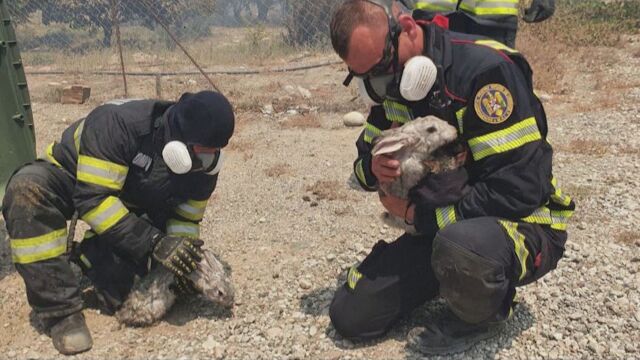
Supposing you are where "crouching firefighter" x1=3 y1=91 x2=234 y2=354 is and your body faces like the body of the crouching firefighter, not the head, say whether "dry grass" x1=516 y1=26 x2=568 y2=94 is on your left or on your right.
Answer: on your left

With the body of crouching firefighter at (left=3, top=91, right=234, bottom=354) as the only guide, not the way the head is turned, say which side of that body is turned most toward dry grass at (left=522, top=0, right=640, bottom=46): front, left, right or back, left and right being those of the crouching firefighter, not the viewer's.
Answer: left

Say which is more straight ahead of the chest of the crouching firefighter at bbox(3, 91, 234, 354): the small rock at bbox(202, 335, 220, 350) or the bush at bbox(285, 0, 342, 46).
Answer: the small rock

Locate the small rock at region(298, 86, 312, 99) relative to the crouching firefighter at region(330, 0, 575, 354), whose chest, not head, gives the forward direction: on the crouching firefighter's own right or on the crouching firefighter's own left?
on the crouching firefighter's own right

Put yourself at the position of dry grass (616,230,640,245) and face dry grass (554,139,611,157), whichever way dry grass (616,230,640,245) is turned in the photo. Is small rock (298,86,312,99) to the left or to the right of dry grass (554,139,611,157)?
left

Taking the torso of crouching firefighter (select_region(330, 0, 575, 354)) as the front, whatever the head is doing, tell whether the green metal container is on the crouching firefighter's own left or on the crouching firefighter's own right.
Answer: on the crouching firefighter's own right

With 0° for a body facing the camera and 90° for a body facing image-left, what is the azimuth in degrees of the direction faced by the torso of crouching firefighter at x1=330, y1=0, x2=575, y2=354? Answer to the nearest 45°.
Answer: approximately 45°

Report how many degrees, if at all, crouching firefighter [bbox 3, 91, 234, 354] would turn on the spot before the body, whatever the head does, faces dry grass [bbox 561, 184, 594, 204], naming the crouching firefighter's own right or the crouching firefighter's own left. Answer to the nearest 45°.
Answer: approximately 45° to the crouching firefighter's own left

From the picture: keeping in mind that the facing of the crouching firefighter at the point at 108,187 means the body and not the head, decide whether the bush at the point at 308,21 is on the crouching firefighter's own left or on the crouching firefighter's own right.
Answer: on the crouching firefighter's own left

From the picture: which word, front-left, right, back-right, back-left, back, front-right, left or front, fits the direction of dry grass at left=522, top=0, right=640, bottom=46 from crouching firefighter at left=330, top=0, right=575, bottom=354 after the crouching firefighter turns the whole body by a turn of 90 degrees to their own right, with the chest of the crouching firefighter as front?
front-right

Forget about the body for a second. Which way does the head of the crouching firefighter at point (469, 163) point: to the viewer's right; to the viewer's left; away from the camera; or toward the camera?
to the viewer's left

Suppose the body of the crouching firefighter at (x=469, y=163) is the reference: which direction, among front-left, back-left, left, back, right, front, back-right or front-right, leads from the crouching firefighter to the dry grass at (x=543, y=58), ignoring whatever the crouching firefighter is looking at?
back-right
